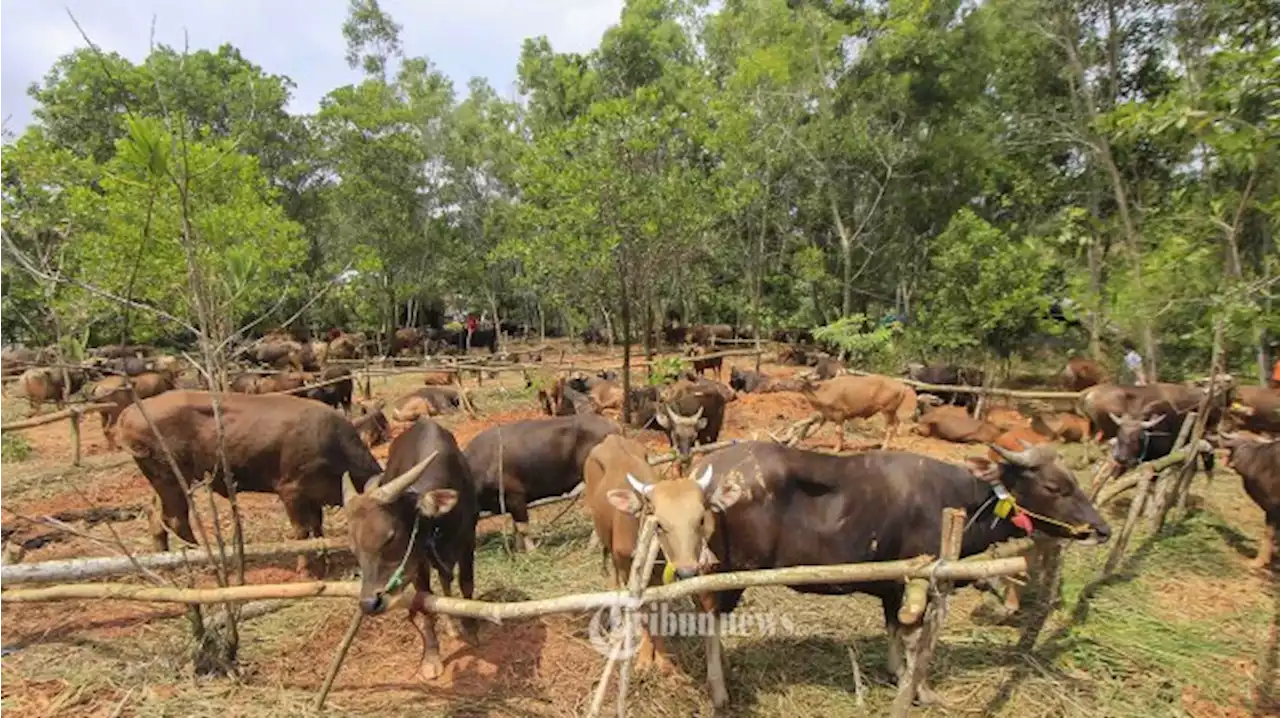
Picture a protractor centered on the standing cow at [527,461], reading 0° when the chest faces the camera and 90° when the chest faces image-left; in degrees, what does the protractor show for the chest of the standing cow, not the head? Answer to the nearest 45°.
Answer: approximately 270°

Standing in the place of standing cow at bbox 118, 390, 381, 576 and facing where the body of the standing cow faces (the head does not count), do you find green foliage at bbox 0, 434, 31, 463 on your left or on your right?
on your left

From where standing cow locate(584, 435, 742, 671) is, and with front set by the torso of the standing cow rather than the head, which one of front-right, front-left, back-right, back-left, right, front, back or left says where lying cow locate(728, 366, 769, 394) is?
back-left

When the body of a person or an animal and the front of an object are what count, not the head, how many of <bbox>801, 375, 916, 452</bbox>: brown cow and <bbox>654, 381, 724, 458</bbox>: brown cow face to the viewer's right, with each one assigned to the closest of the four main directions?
0

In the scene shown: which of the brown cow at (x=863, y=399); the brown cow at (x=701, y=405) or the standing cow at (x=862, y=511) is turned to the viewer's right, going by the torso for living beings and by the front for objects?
the standing cow

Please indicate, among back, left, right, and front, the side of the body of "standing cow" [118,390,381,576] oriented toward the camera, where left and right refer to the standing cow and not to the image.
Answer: right
